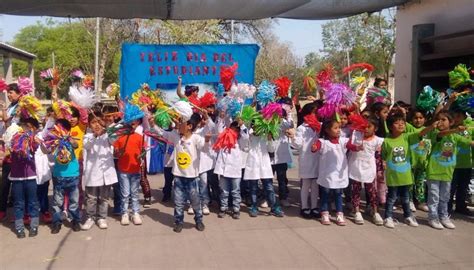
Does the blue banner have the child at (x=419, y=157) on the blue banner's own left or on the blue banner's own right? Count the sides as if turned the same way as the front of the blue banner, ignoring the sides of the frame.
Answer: on the blue banner's own left

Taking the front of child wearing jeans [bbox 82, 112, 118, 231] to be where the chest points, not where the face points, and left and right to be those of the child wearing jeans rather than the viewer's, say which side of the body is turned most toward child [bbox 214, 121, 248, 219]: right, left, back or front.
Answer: left

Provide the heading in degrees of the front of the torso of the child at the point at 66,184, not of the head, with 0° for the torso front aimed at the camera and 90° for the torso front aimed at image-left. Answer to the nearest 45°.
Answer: approximately 0°

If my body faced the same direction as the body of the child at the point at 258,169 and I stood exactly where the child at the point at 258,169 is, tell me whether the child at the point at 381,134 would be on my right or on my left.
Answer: on my left

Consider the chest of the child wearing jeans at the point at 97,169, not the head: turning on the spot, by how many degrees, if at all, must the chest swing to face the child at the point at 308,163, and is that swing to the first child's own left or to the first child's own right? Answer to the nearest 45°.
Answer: approximately 90° to the first child's own left

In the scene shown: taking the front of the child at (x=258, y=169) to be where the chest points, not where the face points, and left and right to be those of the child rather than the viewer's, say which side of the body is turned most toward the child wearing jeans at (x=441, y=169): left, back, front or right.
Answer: left
